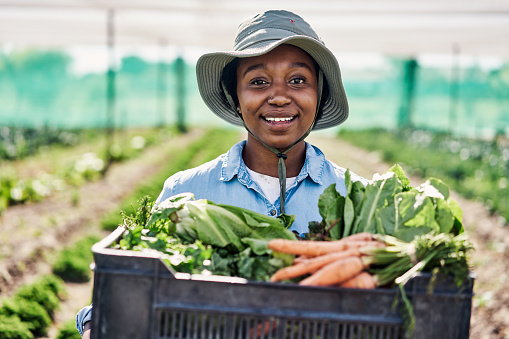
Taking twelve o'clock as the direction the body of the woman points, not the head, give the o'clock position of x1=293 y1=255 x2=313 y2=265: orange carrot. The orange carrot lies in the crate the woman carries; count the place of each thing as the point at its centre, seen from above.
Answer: The orange carrot is roughly at 12 o'clock from the woman.

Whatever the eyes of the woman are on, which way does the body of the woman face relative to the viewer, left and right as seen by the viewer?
facing the viewer

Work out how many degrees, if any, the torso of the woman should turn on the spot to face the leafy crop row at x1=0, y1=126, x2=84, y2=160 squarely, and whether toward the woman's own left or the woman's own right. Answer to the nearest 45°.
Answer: approximately 180°

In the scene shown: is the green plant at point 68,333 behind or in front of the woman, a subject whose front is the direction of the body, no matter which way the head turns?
behind

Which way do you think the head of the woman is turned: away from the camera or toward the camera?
toward the camera

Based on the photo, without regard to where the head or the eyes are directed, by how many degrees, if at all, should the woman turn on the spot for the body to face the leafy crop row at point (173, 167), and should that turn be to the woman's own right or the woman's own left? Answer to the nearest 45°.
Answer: approximately 180°

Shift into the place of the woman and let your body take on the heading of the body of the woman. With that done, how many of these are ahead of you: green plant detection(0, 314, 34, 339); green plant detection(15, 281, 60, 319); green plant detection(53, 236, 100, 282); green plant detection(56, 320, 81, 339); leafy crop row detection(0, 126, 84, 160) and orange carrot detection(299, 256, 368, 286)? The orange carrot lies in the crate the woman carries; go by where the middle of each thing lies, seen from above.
1

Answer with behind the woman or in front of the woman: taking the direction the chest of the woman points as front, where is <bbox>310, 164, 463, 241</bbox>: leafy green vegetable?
in front

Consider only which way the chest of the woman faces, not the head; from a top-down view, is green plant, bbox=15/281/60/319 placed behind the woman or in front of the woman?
behind

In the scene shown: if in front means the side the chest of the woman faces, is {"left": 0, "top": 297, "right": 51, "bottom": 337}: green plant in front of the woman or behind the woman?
behind

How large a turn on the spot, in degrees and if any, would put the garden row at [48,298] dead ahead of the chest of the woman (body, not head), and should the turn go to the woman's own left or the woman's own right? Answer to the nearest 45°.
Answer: approximately 135° to the woman's own right

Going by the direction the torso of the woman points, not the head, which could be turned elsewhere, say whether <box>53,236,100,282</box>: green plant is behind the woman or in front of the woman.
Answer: behind

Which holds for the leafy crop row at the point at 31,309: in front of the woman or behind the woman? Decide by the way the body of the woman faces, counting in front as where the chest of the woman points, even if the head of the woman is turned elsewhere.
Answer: behind
